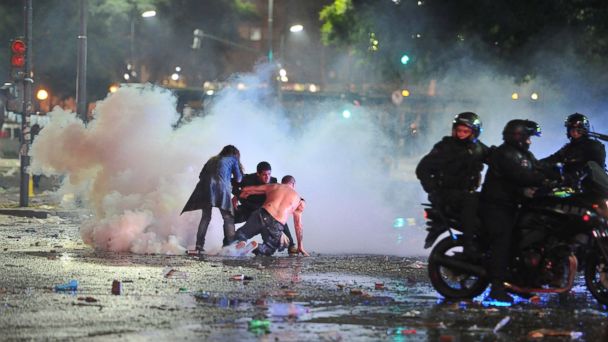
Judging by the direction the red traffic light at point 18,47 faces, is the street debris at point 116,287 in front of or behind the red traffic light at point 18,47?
in front

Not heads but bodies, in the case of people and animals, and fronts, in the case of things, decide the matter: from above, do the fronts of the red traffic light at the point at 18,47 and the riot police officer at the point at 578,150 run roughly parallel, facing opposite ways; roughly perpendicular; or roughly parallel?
roughly perpendicular

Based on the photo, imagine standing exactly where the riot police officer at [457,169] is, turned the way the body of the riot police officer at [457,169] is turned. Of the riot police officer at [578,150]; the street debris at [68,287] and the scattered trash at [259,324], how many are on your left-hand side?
1

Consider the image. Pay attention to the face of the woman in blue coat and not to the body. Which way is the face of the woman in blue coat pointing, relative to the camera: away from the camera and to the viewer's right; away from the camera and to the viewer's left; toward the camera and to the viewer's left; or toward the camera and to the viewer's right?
away from the camera and to the viewer's right

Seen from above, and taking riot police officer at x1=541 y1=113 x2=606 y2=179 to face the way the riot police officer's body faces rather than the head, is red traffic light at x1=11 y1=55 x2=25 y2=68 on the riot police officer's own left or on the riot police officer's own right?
on the riot police officer's own right

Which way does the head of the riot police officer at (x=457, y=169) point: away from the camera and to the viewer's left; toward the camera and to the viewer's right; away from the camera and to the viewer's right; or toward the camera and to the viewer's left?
toward the camera and to the viewer's left

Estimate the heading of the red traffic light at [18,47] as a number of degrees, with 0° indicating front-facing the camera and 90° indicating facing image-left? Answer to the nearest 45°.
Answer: approximately 0°
